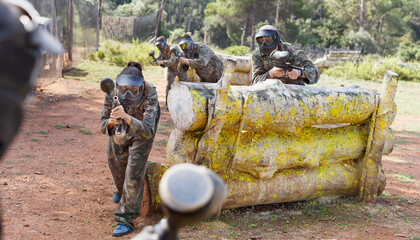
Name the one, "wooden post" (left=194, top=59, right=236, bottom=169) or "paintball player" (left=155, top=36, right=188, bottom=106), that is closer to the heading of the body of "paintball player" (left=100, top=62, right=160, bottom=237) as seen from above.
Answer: the wooden post

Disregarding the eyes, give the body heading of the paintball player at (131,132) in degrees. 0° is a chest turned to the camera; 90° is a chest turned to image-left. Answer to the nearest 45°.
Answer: approximately 0°

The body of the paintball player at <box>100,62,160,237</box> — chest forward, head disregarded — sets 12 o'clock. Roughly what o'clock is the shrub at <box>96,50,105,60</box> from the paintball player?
The shrub is roughly at 6 o'clock from the paintball player.

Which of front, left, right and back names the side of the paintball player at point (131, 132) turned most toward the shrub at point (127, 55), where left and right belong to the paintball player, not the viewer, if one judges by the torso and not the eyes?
back

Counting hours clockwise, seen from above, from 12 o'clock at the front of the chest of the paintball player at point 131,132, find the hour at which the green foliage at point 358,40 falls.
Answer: The green foliage is roughly at 7 o'clock from the paintball player.

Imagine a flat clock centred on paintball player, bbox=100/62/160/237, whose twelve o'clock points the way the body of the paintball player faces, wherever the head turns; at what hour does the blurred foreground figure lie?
The blurred foreground figure is roughly at 12 o'clock from the paintball player.

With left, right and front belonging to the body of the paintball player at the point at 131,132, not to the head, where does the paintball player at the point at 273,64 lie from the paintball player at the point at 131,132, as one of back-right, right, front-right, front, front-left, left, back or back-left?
back-left

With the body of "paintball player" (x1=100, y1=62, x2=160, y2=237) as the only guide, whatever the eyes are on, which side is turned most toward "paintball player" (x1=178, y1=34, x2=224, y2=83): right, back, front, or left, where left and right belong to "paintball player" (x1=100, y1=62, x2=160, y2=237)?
back

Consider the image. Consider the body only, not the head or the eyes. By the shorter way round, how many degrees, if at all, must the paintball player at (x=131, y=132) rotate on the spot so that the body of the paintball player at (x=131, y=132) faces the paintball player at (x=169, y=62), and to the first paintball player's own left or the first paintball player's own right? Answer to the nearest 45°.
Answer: approximately 180°

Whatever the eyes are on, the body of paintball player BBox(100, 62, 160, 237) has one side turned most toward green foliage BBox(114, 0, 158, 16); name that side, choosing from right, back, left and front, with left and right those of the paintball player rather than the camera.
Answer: back
